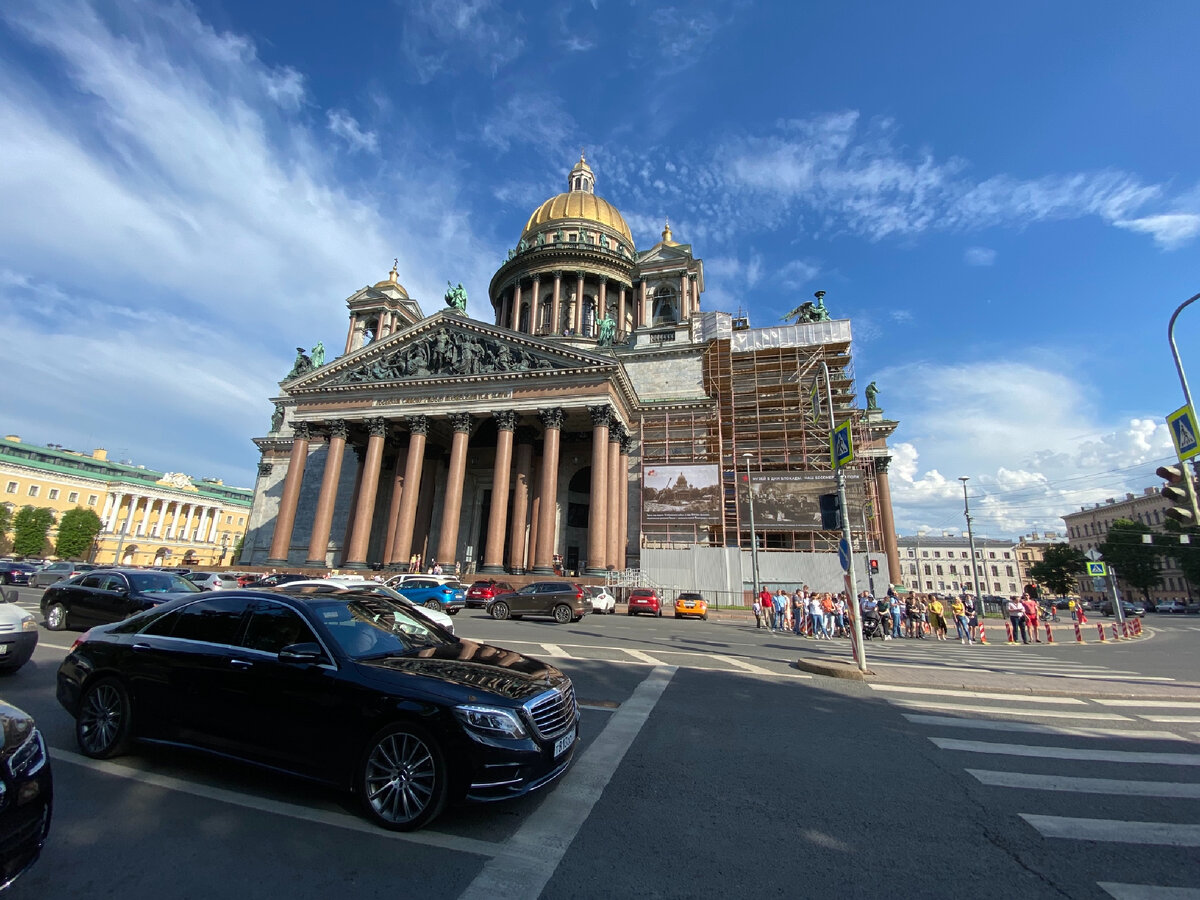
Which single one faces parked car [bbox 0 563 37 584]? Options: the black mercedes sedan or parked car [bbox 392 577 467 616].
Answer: parked car [bbox 392 577 467 616]

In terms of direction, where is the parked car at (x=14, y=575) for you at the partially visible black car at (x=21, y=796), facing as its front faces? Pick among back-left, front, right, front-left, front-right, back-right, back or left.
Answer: back-left

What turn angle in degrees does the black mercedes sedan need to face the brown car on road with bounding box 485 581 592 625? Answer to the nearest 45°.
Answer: approximately 90° to its left

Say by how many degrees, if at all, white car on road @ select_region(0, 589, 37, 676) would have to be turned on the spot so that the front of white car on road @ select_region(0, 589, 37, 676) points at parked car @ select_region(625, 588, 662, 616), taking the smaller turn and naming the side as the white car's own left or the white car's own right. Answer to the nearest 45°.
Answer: approximately 45° to the white car's own left

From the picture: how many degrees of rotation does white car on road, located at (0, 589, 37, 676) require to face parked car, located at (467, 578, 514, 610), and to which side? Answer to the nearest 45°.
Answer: approximately 90° to its left
